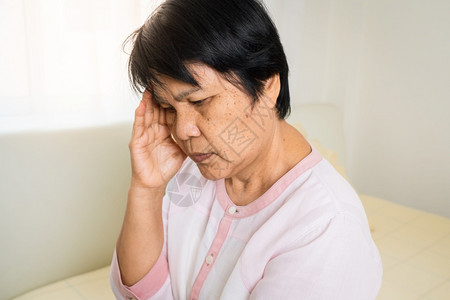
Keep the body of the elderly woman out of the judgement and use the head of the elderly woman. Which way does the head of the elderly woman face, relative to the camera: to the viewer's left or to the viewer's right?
to the viewer's left

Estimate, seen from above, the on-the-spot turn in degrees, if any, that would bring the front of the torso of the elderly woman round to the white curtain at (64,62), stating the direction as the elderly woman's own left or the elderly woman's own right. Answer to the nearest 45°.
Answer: approximately 90° to the elderly woman's own right

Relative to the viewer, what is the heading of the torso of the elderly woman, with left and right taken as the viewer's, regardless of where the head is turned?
facing the viewer and to the left of the viewer
